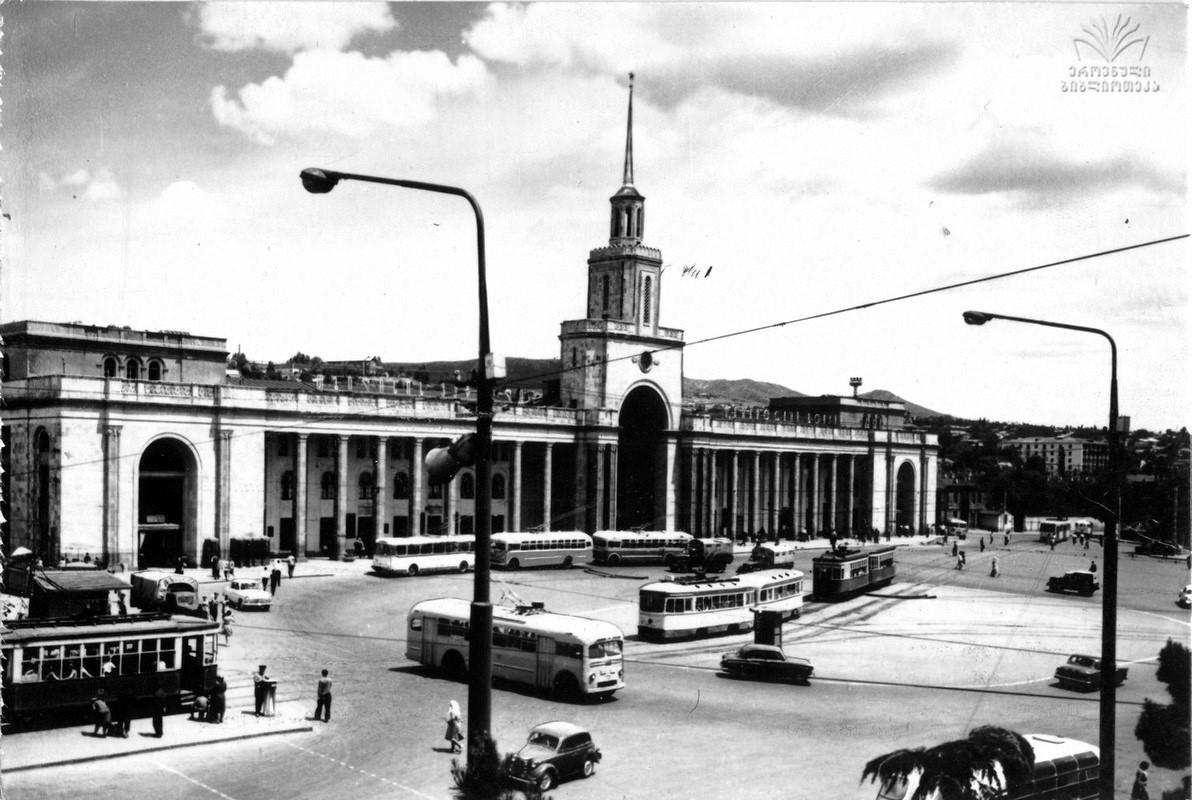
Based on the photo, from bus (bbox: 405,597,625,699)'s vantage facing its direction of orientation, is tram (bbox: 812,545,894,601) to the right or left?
on its left

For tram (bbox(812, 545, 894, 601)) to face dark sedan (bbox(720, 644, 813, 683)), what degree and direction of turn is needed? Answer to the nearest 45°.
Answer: approximately 45° to its left

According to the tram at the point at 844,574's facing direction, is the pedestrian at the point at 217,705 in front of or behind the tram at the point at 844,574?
in front

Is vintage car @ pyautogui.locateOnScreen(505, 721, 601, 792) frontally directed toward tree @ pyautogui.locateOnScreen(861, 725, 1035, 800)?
no

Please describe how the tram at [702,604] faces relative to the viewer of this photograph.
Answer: facing the viewer and to the left of the viewer

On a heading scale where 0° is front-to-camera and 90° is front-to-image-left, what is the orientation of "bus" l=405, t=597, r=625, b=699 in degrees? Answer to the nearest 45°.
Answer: approximately 315°

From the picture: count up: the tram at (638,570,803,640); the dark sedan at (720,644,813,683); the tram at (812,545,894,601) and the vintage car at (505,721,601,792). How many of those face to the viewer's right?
1
